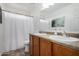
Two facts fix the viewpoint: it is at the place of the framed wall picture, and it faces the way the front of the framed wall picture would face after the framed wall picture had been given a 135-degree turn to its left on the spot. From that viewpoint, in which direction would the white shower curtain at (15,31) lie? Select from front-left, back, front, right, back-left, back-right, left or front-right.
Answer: back

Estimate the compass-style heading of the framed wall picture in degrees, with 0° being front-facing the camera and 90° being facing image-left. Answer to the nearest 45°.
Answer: approximately 45°
